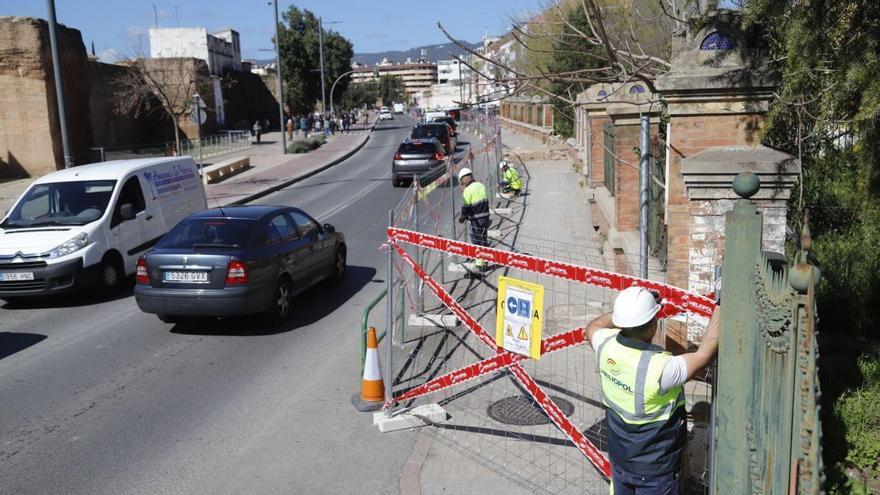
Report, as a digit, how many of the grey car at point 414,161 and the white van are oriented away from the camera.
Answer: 1

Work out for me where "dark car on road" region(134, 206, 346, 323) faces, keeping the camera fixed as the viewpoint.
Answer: facing away from the viewer and to the right of the viewer

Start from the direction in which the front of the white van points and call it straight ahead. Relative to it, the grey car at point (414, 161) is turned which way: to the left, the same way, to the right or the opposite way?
the opposite way

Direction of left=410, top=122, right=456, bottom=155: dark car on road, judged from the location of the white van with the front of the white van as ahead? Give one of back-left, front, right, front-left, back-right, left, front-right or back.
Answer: back

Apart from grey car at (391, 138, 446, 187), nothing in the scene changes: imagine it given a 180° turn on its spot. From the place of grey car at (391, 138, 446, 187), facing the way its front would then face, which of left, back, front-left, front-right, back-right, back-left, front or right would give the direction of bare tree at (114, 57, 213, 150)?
back-right

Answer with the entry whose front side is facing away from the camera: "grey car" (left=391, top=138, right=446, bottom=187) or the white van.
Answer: the grey car

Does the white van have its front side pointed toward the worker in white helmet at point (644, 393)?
no

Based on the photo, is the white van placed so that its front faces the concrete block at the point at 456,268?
no

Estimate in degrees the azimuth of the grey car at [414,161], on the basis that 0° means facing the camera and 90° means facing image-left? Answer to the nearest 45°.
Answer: approximately 180°

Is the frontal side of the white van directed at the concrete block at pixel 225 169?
no

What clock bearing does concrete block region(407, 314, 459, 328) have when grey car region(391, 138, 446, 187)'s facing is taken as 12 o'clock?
The concrete block is roughly at 6 o'clock from the grey car.

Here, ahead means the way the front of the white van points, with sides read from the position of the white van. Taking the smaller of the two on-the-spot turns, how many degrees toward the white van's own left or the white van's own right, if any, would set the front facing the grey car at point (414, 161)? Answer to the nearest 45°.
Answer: approximately 180°

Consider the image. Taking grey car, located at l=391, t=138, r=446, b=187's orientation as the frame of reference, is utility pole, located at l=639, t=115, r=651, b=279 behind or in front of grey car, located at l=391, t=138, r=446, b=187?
behind

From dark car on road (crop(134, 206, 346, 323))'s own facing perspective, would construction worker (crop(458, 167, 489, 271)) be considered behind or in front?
in front

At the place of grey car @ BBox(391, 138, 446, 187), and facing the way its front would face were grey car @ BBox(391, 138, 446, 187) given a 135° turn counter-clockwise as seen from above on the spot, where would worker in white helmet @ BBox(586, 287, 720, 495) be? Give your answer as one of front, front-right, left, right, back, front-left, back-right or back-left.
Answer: front-left

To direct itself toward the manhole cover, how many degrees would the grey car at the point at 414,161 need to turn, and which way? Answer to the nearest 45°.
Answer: approximately 180°

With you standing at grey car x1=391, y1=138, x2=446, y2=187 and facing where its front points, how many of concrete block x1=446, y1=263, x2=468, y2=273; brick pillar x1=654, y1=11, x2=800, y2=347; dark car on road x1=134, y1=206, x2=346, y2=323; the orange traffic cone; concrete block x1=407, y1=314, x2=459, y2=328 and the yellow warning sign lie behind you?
6

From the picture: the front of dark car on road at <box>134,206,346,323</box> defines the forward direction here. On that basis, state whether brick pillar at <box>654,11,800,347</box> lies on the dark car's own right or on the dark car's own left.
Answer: on the dark car's own right

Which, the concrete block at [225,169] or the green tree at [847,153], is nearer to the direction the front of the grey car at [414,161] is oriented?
the concrete block

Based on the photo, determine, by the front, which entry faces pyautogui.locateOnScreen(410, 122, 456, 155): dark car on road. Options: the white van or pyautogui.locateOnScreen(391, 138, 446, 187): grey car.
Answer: pyautogui.locateOnScreen(391, 138, 446, 187): grey car

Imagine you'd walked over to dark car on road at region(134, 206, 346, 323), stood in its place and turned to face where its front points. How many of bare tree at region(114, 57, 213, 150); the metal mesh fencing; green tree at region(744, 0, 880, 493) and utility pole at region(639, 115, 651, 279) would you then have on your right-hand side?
3

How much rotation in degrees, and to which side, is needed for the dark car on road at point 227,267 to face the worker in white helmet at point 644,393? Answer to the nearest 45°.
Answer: approximately 135° to its right

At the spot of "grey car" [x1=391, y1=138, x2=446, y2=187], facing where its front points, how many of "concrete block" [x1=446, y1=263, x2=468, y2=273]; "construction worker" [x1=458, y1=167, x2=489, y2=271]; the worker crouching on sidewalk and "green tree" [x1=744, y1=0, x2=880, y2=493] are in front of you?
0

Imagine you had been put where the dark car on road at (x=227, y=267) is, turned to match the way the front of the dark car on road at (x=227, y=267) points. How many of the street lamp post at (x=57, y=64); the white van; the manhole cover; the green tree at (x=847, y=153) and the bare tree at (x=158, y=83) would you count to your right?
2
